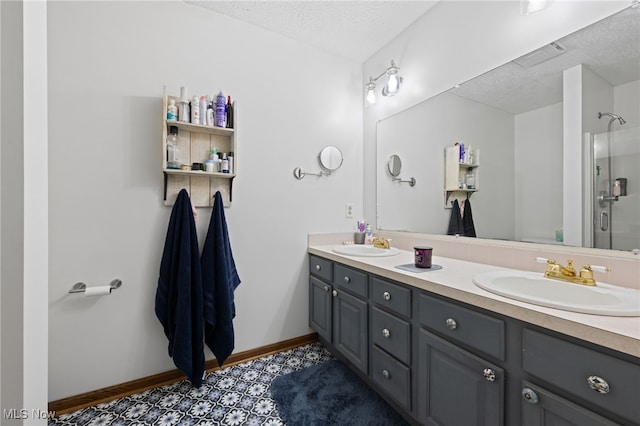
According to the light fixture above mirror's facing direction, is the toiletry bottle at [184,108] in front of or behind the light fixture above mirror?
in front

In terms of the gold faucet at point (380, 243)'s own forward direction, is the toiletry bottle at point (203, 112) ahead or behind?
ahead

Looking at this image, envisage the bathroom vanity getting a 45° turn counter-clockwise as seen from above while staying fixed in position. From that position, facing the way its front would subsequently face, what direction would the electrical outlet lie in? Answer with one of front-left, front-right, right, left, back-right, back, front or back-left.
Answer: back-right

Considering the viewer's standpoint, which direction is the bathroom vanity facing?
facing the viewer and to the left of the viewer

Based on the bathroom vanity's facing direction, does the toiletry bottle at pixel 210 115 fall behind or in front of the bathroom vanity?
in front

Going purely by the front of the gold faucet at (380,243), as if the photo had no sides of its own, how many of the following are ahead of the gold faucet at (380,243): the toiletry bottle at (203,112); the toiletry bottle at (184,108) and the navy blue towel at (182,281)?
3
